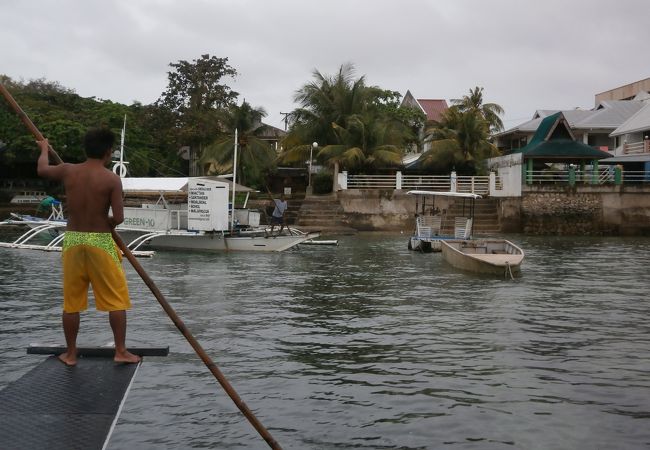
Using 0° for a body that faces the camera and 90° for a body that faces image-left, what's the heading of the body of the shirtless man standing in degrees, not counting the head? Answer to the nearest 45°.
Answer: approximately 180°

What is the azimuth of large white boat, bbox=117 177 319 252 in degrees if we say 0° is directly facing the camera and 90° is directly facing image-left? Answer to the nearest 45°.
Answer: approximately 270°

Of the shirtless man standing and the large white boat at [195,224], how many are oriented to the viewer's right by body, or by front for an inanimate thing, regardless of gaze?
1

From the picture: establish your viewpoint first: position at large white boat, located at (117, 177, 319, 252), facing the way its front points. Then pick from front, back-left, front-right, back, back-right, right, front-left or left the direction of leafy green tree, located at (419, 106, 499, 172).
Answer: front-left

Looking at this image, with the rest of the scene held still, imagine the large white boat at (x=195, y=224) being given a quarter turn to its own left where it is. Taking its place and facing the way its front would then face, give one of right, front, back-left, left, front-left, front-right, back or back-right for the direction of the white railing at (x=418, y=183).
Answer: front-right

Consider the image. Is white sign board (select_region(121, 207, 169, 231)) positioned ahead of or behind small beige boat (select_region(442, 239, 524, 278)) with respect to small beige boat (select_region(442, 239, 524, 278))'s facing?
behind

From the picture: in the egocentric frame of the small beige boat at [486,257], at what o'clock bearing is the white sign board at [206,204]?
The white sign board is roughly at 5 o'clock from the small beige boat.

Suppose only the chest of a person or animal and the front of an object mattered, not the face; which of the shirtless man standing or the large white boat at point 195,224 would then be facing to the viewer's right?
the large white boat

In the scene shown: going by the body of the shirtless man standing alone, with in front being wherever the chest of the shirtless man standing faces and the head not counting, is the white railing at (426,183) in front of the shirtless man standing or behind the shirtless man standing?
in front

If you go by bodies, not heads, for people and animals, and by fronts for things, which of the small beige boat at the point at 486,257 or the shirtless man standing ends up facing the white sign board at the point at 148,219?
the shirtless man standing

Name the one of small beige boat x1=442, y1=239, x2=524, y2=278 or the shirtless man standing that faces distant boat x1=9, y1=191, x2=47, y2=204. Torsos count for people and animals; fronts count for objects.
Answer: the shirtless man standing
